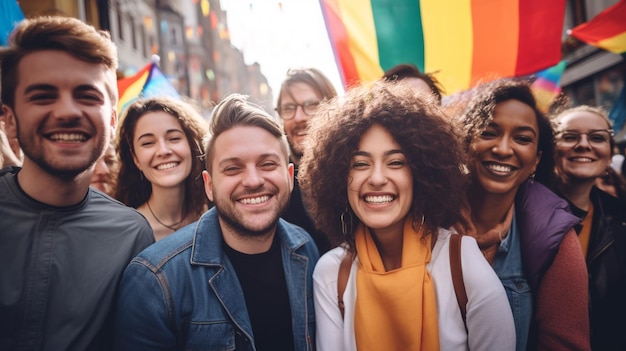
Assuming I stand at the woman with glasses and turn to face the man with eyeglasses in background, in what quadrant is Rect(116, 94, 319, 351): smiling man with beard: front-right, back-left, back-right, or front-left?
front-left

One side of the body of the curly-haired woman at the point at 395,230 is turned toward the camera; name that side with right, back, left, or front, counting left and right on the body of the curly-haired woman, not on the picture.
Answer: front

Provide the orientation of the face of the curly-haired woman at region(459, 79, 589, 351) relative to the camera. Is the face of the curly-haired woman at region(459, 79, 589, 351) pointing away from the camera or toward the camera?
toward the camera

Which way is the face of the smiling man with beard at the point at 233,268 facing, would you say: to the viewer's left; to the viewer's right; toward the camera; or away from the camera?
toward the camera

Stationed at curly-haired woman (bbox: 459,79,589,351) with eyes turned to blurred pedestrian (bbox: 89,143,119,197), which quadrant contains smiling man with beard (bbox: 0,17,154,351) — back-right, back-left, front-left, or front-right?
front-left

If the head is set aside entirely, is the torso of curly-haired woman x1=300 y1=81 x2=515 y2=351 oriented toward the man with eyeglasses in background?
no

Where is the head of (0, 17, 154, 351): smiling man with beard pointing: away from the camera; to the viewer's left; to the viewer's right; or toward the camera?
toward the camera

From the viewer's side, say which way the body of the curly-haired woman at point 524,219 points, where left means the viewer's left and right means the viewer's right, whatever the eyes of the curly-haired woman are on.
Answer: facing the viewer and to the left of the viewer

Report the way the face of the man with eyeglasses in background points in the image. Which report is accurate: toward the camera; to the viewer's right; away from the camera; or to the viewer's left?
toward the camera

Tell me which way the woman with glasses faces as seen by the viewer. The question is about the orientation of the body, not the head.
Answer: toward the camera

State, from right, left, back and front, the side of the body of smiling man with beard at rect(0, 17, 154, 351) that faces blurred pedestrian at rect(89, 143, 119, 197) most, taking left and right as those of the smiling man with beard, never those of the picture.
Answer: back

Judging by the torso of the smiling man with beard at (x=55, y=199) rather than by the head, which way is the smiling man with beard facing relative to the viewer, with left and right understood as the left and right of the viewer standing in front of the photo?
facing the viewer

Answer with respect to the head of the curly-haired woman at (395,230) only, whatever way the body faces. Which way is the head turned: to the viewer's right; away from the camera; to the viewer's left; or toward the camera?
toward the camera

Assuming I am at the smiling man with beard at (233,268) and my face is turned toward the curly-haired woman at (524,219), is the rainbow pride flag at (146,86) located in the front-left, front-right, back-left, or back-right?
back-left

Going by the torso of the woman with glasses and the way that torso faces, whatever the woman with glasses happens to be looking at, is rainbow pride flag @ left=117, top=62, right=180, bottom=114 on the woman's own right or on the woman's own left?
on the woman's own right
